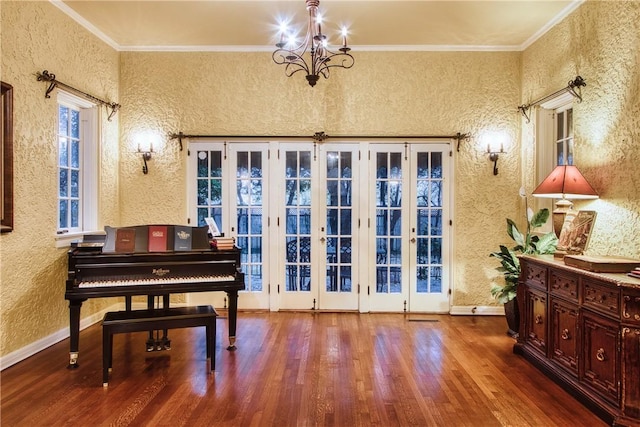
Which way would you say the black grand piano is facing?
toward the camera

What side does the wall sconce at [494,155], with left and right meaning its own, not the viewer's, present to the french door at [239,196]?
right

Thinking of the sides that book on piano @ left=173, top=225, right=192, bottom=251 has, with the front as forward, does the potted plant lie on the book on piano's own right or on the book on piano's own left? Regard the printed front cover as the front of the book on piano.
on the book on piano's own left

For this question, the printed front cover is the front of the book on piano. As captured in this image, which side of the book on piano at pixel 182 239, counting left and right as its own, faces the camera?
front

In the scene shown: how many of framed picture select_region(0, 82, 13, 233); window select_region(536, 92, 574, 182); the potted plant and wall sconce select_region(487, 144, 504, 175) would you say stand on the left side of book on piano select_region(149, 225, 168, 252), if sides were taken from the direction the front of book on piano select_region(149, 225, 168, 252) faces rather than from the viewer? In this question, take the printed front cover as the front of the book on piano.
3

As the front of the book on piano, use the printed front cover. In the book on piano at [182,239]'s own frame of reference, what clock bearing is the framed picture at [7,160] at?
The framed picture is roughly at 3 o'clock from the book on piano.

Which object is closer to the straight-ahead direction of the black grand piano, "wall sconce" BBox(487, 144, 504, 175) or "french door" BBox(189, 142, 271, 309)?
the wall sconce

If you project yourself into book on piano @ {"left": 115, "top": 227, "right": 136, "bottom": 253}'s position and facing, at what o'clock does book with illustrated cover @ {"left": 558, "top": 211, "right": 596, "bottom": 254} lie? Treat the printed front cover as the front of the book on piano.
The book with illustrated cover is roughly at 10 o'clock from the book on piano.

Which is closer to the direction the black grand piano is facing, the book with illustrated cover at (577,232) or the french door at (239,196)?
the book with illustrated cover

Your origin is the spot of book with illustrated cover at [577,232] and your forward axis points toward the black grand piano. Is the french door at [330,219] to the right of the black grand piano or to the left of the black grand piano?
right

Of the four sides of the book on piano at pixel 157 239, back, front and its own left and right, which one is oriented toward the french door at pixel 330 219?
left

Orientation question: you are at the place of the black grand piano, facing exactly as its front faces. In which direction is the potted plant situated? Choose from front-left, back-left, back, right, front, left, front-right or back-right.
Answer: left

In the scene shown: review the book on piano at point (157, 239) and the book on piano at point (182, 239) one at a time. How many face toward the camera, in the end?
2

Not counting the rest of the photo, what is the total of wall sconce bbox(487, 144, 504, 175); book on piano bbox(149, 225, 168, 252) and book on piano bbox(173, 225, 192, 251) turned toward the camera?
3

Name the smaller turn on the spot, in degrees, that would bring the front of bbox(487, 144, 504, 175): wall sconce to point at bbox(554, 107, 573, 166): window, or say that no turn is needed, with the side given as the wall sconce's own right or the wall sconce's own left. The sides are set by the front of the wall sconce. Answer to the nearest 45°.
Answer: approximately 45° to the wall sconce's own left

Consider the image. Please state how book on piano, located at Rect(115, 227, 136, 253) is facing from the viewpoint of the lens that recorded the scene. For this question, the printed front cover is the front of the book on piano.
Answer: facing the viewer

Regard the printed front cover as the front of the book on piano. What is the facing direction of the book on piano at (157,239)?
toward the camera
